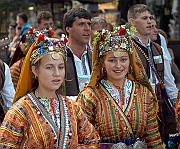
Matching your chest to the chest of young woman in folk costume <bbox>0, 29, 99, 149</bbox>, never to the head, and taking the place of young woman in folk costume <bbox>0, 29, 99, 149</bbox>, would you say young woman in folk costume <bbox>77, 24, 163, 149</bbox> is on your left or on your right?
on your left

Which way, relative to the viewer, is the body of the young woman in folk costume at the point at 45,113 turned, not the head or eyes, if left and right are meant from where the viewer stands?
facing the viewer and to the right of the viewer

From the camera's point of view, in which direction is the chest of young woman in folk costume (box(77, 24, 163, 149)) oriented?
toward the camera

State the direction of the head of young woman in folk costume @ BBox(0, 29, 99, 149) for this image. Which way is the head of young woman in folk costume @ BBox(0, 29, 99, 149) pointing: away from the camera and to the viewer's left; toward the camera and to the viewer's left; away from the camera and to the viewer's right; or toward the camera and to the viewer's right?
toward the camera and to the viewer's right

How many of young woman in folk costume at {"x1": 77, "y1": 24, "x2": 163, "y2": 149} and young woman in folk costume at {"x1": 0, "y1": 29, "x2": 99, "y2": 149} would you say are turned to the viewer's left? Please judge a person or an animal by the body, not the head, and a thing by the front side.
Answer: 0

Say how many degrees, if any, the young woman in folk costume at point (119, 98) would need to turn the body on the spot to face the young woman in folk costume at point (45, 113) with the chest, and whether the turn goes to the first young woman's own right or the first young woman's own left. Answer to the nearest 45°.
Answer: approximately 45° to the first young woman's own right
